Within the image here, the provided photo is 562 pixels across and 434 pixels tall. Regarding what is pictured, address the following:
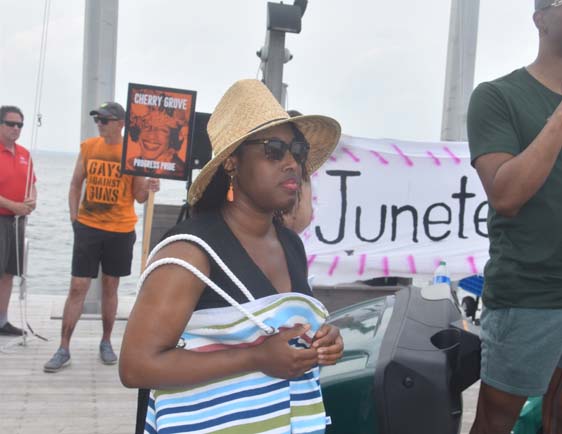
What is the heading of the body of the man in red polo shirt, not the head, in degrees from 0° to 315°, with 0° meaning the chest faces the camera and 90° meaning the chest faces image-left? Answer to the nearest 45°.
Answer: approximately 315°

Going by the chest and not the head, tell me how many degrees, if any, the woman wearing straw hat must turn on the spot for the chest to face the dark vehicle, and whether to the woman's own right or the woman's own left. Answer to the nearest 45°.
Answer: approximately 90° to the woman's own left

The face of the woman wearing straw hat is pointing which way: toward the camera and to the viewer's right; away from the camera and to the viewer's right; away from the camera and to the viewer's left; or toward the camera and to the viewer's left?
toward the camera and to the viewer's right

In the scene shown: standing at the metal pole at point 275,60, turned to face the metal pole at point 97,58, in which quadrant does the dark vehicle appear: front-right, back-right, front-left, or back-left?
back-left

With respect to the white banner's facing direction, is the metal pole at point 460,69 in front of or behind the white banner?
behind

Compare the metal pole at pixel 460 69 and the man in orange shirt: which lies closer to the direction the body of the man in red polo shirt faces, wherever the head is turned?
the man in orange shirt

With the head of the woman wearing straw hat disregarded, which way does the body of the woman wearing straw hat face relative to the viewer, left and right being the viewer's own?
facing the viewer and to the right of the viewer

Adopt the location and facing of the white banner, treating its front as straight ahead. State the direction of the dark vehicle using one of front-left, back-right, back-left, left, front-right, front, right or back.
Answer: front

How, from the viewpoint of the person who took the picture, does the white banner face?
facing the viewer
